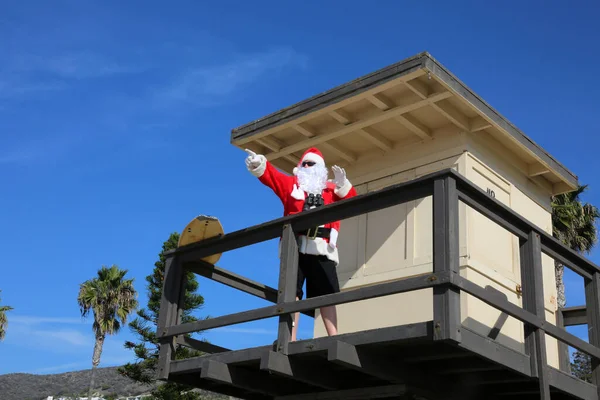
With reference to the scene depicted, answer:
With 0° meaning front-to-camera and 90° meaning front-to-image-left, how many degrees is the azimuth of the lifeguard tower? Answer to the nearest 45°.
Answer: approximately 45°

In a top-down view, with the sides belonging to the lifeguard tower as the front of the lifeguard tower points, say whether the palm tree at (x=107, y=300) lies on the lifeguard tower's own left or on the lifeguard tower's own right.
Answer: on the lifeguard tower's own right

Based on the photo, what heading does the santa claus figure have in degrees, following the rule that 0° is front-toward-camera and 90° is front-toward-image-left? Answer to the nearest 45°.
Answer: approximately 45°

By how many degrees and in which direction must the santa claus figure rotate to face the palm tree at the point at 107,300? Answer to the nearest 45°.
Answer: approximately 135° to its right
